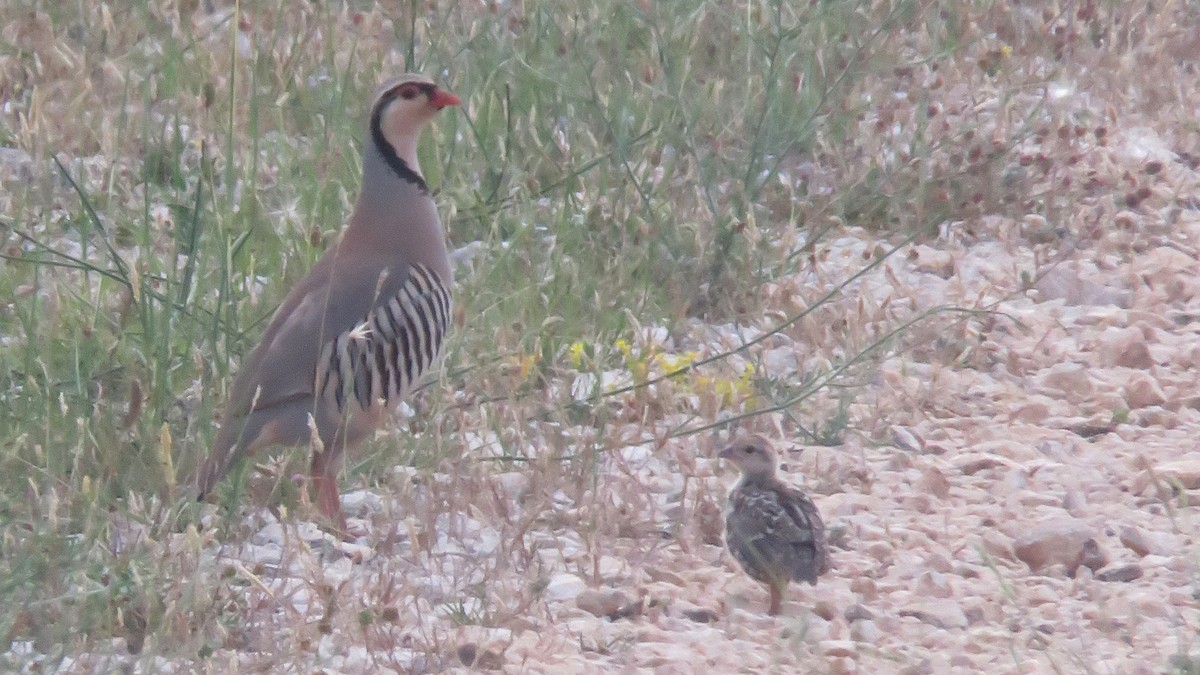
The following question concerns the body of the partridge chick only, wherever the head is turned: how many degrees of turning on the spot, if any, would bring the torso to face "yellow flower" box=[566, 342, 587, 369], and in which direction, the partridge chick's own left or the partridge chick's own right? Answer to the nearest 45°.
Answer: approximately 45° to the partridge chick's own right

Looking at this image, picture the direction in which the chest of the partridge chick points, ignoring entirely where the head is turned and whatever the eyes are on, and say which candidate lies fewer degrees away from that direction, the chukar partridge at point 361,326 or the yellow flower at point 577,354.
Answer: the chukar partridge

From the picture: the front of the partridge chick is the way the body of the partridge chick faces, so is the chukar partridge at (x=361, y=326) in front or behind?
in front

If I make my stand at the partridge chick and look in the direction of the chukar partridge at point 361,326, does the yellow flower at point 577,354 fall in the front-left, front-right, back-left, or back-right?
front-right

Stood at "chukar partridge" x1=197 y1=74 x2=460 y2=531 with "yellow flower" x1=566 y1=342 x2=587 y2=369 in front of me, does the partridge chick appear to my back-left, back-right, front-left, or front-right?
front-right

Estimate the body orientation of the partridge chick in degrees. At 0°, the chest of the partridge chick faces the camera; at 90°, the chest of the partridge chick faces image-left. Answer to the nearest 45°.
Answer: approximately 90°
